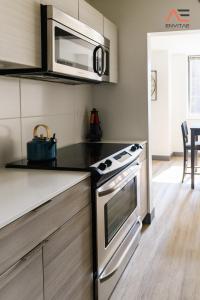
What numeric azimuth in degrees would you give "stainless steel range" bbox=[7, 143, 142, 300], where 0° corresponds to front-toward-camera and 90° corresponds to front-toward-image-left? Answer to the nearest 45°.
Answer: approximately 315°

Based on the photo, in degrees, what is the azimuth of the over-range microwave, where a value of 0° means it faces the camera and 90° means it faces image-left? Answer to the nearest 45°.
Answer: approximately 315°
